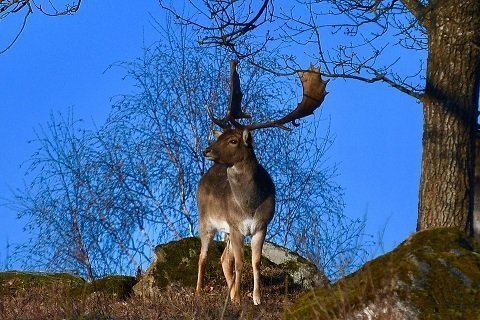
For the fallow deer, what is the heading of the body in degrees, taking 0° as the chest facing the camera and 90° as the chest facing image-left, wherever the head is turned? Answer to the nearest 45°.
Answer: approximately 315°

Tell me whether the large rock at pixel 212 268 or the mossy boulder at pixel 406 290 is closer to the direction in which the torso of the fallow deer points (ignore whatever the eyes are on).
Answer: the mossy boulder
